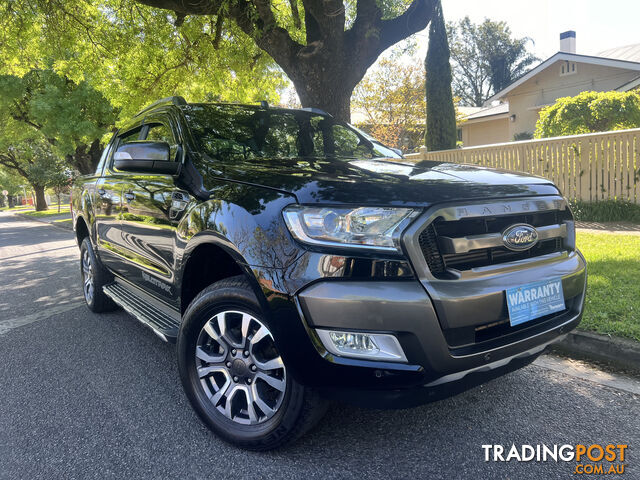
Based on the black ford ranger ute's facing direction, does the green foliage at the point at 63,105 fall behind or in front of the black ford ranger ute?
behind

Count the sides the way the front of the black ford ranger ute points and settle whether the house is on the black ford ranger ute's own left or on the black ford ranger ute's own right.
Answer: on the black ford ranger ute's own left

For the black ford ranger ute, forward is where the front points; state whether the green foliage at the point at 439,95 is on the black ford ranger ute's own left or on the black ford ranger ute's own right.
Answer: on the black ford ranger ute's own left

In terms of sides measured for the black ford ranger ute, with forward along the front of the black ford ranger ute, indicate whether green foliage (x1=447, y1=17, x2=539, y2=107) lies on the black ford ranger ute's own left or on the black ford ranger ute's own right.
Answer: on the black ford ranger ute's own left

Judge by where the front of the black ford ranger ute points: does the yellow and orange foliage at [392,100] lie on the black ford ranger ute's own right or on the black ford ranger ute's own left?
on the black ford ranger ute's own left

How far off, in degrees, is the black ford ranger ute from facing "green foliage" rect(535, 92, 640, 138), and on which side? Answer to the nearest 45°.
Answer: approximately 90° to its left

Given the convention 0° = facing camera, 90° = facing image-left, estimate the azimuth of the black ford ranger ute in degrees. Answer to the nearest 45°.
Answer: approximately 315°

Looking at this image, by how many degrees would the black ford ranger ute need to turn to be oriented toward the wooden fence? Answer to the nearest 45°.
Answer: approximately 90° to its left

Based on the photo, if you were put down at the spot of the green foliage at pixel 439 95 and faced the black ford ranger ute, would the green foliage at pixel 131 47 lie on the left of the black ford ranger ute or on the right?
right
